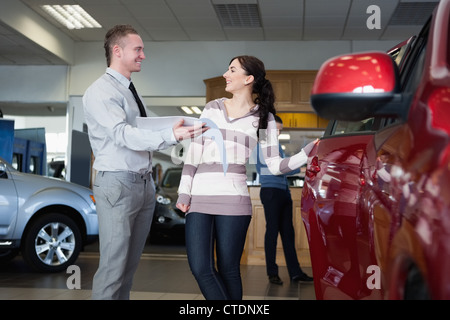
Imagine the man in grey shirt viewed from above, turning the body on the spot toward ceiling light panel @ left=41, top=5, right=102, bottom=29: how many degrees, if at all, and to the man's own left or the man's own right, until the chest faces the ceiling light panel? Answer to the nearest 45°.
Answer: approximately 90° to the man's own left

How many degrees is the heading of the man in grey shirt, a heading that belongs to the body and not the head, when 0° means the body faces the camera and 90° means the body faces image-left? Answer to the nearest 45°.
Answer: approximately 270°

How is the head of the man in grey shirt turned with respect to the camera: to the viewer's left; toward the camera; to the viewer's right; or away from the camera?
to the viewer's right

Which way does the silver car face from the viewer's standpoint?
to the viewer's right

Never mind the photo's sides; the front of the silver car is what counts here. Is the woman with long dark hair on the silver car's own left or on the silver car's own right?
on the silver car's own right

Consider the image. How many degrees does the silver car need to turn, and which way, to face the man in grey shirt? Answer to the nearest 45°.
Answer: approximately 90° to its right

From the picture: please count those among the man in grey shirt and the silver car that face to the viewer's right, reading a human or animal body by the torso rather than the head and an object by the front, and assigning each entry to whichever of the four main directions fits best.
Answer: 2
